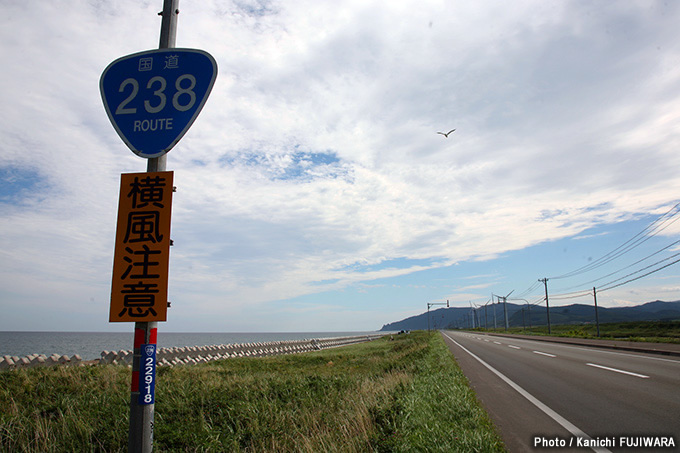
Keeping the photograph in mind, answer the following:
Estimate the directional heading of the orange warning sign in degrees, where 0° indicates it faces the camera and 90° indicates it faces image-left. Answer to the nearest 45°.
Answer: approximately 0°

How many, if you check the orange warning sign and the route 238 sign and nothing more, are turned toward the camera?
2

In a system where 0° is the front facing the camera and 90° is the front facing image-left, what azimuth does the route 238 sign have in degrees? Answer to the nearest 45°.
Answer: approximately 0°
